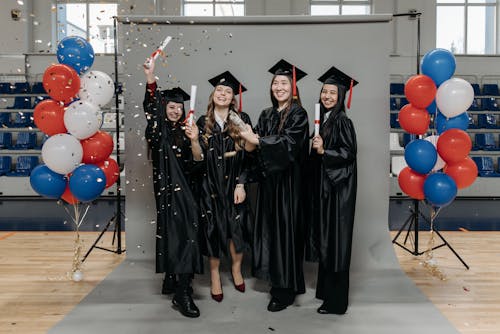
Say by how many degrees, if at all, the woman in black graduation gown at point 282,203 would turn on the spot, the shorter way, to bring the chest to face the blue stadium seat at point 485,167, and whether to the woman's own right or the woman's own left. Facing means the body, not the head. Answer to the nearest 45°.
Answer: approximately 180°

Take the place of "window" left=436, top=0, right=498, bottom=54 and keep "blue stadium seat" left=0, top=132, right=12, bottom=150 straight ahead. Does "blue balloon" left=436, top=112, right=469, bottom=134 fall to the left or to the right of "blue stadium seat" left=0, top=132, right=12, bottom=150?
left

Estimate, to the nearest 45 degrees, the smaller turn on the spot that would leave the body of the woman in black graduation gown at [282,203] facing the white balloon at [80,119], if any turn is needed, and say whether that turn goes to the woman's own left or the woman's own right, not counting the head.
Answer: approximately 45° to the woman's own right

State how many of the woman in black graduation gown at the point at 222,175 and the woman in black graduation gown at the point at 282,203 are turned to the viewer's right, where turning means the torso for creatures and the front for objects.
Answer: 0

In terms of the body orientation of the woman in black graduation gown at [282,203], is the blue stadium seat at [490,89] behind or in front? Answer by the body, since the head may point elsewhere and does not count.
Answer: behind

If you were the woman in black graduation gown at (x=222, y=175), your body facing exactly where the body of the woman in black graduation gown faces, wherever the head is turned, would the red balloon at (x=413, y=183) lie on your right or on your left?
on your left

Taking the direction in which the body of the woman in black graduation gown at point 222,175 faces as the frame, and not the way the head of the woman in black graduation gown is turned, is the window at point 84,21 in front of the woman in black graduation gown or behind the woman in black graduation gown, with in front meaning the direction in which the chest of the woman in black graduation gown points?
behind

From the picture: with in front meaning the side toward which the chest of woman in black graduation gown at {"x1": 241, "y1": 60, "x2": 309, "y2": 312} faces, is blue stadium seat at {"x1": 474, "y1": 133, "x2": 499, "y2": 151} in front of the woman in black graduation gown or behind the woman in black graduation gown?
behind
